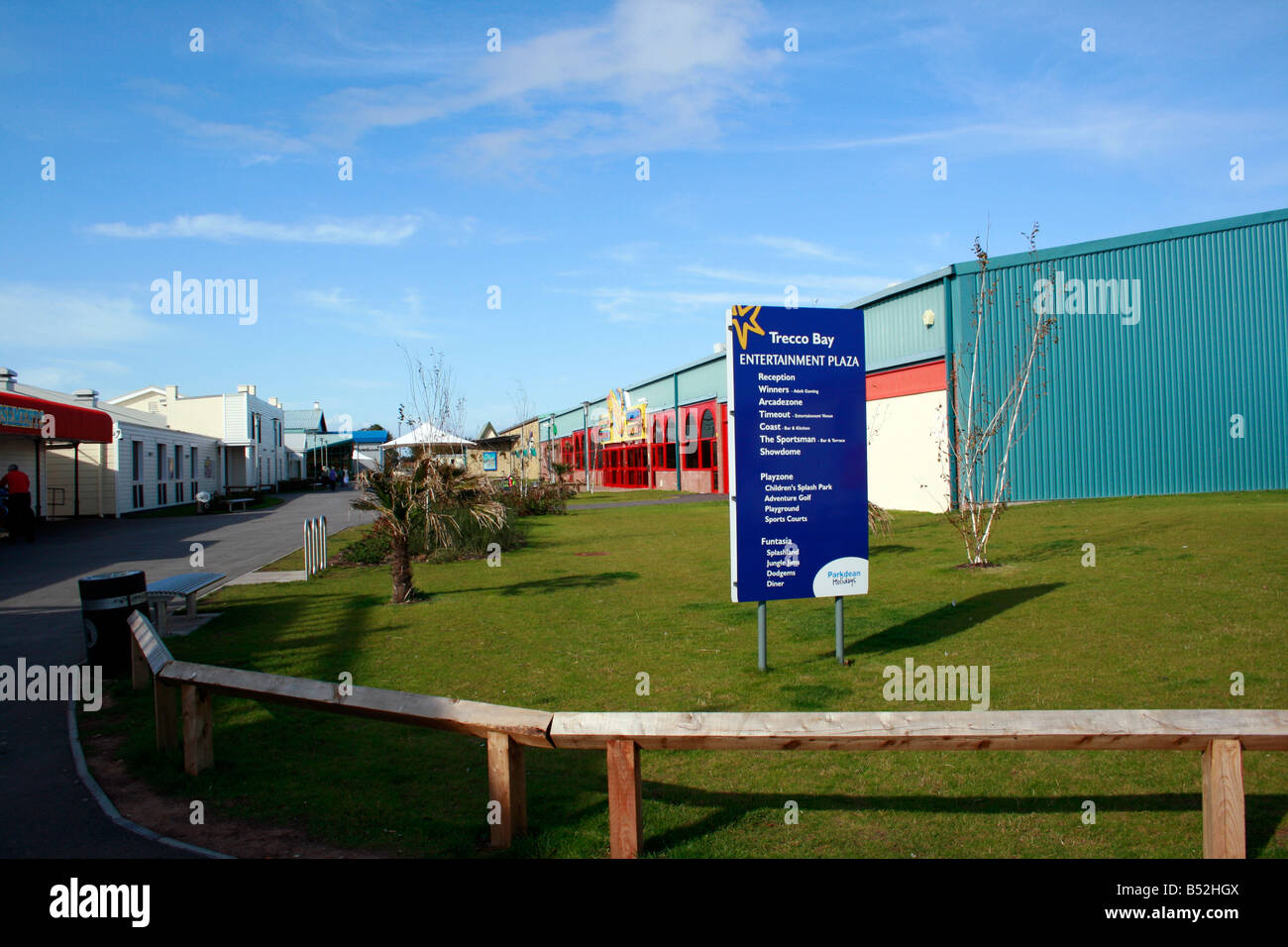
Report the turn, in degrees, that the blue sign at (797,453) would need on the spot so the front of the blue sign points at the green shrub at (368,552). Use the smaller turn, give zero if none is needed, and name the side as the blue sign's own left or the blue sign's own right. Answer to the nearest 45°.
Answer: approximately 135° to the blue sign's own right

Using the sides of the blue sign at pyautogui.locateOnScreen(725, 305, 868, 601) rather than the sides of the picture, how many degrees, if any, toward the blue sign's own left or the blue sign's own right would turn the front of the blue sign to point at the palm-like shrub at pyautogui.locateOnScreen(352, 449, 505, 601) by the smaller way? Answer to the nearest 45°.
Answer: approximately 135° to the blue sign's own right

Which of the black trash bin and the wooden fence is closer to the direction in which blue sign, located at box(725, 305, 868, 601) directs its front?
the wooden fence

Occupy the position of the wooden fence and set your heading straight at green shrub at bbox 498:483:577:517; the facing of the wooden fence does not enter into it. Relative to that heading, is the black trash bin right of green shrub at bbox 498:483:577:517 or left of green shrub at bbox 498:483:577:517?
left

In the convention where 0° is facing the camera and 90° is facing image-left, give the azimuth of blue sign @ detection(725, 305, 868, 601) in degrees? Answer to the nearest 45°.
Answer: approximately 0°

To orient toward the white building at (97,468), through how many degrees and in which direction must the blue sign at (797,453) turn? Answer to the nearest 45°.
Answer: approximately 135° to its right

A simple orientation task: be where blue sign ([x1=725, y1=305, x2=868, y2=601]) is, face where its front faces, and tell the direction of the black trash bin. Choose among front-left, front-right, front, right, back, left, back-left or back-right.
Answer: right

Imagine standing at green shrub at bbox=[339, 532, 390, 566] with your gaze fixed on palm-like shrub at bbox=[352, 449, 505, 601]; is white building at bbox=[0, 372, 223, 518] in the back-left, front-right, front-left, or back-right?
back-right

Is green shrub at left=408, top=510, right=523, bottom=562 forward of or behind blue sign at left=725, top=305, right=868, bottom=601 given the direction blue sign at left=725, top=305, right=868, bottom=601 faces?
behind

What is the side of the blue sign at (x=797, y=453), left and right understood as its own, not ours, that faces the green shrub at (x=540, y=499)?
back

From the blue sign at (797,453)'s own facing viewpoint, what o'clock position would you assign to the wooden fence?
The wooden fence is roughly at 12 o'clock from the blue sign.

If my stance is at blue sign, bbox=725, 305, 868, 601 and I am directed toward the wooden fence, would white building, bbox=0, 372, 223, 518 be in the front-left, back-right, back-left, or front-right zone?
back-right
